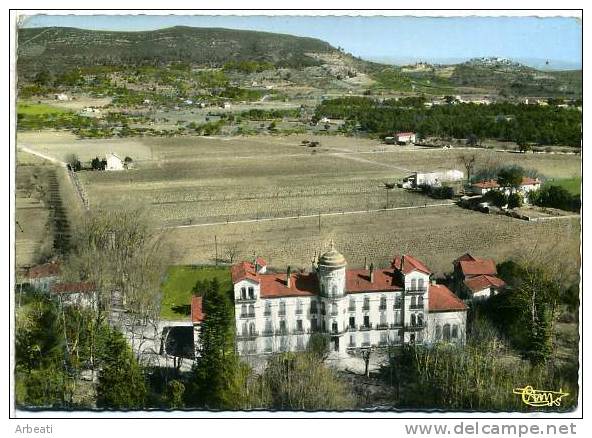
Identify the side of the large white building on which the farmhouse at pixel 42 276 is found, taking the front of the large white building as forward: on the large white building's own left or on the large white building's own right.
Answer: on the large white building's own right

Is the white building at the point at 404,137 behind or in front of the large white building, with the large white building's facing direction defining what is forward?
behind

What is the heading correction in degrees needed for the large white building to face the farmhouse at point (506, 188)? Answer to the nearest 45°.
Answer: approximately 135° to its left

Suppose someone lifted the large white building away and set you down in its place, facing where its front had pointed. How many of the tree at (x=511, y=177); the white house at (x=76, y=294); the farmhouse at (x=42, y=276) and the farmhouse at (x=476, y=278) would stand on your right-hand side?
2

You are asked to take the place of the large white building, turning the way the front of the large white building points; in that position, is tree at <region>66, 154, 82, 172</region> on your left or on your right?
on your right

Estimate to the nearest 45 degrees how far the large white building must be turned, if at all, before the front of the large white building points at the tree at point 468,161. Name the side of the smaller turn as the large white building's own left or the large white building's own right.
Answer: approximately 135° to the large white building's own left

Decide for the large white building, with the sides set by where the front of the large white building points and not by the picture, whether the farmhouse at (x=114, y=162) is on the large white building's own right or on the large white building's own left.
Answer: on the large white building's own right

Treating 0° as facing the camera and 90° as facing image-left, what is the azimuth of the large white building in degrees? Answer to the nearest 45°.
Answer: approximately 0°

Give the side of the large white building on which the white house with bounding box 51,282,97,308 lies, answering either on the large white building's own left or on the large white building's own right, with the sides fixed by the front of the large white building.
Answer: on the large white building's own right
